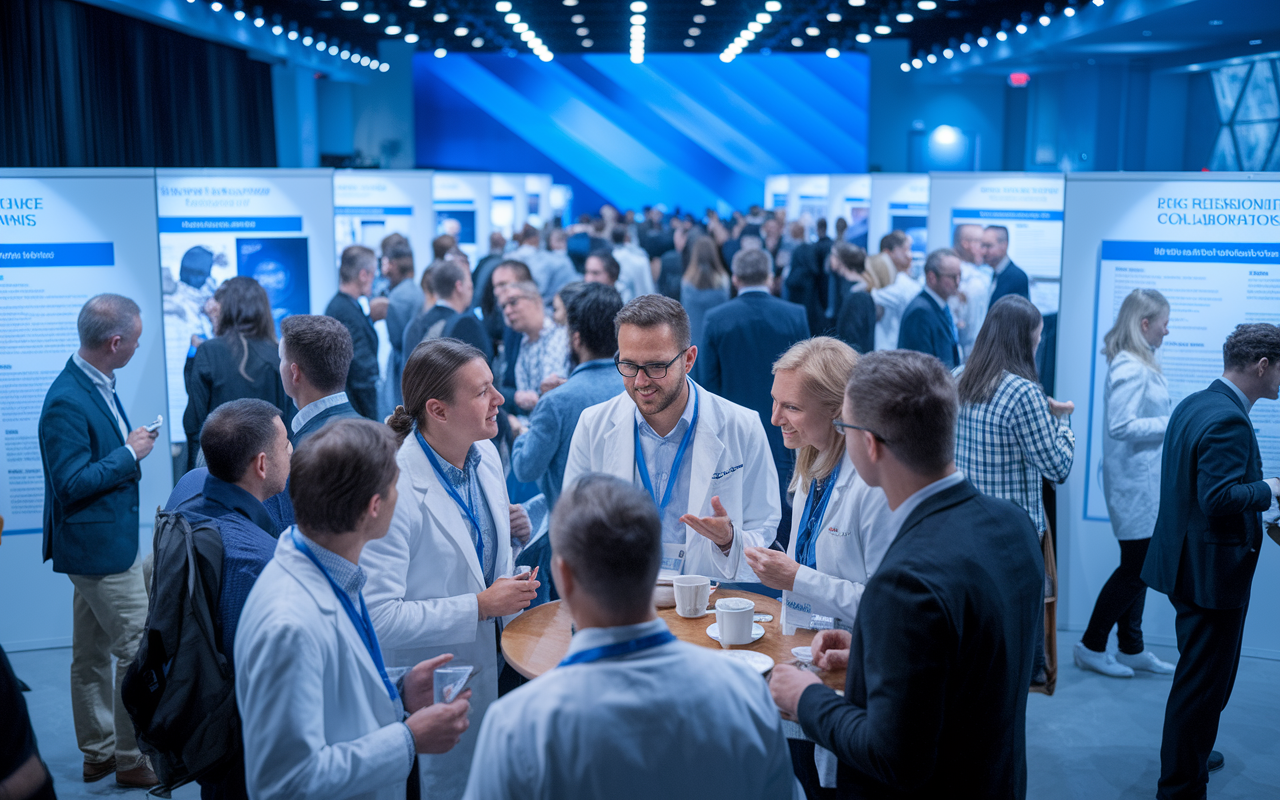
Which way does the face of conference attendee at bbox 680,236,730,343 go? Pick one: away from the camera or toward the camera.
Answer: away from the camera

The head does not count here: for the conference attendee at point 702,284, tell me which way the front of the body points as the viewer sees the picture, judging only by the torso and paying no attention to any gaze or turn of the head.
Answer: away from the camera

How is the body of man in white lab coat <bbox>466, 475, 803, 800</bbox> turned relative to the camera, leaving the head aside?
away from the camera

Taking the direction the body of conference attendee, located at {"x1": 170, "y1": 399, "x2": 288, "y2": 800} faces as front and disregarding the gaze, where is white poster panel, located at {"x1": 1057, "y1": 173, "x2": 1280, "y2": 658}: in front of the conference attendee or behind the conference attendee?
in front

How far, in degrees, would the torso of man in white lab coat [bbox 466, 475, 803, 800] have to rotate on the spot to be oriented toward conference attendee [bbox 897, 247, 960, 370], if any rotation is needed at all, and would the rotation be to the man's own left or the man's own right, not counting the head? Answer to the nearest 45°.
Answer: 0° — they already face them

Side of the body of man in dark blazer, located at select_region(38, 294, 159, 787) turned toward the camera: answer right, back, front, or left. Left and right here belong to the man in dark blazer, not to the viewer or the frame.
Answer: right

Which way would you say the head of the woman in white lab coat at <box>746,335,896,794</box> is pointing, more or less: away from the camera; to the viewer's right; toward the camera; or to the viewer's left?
to the viewer's left

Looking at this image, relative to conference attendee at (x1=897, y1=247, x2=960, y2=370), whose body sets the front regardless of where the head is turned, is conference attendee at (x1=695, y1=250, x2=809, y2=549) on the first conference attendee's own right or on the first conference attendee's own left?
on the first conference attendee's own right

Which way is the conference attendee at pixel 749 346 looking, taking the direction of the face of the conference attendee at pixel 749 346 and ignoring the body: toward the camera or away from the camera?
away from the camera

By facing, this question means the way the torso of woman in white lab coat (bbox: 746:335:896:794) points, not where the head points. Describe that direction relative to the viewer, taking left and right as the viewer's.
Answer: facing the viewer and to the left of the viewer

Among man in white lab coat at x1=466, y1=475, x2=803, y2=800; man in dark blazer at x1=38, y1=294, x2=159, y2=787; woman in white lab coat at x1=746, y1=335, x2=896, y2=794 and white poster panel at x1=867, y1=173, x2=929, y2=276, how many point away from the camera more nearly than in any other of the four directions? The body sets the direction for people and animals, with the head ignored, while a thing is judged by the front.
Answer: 1

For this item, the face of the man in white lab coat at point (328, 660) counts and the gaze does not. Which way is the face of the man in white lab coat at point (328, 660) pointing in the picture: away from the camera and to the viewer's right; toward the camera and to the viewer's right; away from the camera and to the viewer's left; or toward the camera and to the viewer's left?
away from the camera and to the viewer's right

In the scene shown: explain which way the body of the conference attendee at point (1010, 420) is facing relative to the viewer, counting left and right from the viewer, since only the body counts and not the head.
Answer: facing away from the viewer and to the right of the viewer
